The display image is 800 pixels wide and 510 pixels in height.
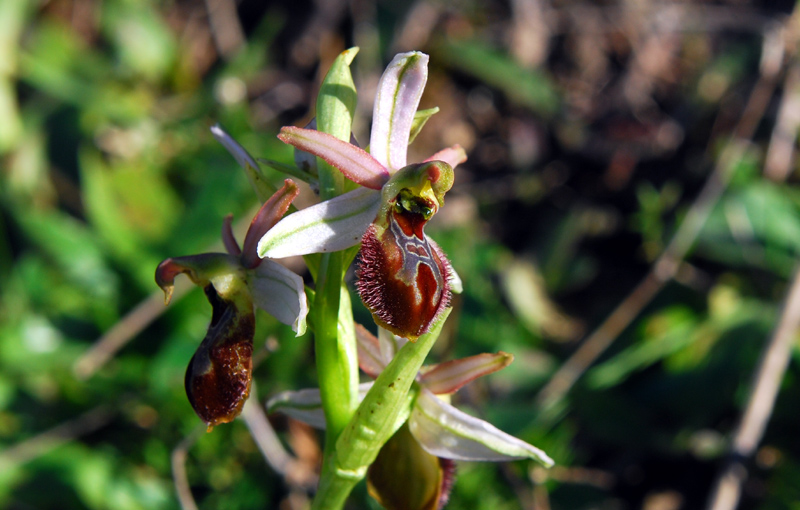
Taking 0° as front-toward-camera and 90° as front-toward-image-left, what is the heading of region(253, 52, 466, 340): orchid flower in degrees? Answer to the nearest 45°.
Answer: approximately 315°

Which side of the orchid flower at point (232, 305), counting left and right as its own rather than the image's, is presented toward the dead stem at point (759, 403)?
back

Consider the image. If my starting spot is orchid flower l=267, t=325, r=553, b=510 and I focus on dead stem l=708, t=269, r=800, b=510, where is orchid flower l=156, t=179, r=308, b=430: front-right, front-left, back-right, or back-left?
back-left

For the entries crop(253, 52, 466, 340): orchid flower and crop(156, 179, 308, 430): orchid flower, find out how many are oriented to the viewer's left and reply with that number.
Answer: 1

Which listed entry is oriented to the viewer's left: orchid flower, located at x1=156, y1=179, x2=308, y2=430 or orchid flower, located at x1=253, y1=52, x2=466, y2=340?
orchid flower, located at x1=156, y1=179, x2=308, y2=430

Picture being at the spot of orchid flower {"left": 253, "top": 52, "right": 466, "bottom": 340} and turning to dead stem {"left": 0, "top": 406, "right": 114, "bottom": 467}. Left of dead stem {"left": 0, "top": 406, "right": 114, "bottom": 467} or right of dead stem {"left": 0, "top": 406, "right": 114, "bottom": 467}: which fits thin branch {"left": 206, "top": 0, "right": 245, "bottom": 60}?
right

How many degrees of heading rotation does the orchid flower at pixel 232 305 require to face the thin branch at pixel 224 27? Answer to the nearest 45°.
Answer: approximately 90° to its right

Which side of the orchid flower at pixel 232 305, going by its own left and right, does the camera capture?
left
